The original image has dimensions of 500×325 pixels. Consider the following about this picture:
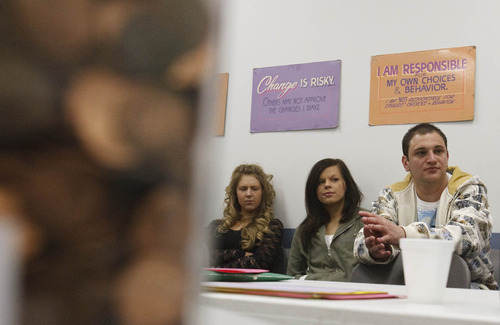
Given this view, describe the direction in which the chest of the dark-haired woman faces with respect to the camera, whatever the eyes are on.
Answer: toward the camera

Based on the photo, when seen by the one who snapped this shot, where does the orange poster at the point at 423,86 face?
facing the viewer and to the left of the viewer

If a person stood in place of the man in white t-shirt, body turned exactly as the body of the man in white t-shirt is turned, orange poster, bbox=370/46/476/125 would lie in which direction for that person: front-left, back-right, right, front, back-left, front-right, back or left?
back

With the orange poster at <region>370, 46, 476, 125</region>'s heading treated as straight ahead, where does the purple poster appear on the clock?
The purple poster is roughly at 2 o'clock from the orange poster.

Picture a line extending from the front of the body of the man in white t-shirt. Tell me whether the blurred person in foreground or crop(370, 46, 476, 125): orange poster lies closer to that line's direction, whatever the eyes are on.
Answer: the blurred person in foreground

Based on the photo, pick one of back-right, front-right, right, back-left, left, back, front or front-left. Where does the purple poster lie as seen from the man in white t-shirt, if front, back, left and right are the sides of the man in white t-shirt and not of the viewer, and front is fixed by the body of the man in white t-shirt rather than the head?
back-right

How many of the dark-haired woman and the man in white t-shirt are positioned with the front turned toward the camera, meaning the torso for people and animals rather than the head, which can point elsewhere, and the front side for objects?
2

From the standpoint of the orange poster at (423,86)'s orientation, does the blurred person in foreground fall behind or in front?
in front

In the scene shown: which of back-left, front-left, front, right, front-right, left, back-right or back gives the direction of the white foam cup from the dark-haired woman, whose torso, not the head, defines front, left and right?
front

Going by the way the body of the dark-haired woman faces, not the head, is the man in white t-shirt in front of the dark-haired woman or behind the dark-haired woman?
in front

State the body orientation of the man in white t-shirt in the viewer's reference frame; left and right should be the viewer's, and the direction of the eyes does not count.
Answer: facing the viewer

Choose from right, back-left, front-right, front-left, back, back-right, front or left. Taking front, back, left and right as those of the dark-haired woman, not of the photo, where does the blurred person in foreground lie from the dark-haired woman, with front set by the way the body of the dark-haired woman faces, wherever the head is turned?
front
